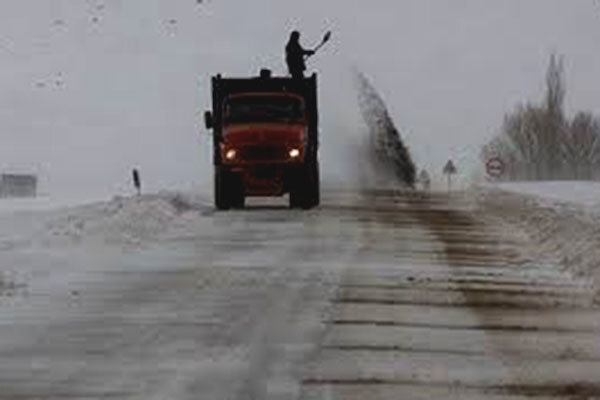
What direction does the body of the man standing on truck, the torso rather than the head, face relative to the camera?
to the viewer's right

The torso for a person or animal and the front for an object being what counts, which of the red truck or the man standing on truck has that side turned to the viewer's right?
the man standing on truck

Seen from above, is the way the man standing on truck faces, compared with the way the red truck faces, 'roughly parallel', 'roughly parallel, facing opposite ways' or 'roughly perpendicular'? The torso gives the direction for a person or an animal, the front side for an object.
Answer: roughly perpendicular

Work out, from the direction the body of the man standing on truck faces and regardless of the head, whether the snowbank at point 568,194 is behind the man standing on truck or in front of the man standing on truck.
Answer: in front

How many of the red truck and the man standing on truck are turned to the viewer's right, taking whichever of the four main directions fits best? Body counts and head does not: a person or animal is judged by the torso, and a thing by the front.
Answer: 1
